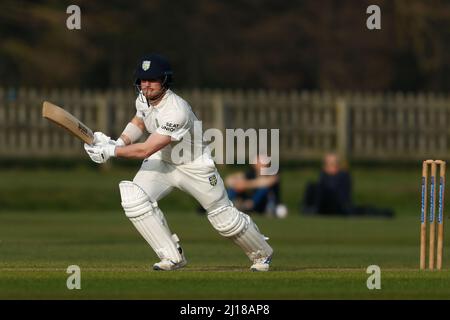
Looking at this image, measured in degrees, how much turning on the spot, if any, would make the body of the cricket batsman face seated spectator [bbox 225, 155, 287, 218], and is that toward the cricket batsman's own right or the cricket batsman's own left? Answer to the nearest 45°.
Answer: approximately 135° to the cricket batsman's own right

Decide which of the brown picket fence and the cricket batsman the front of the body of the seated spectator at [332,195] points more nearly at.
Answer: the cricket batsman

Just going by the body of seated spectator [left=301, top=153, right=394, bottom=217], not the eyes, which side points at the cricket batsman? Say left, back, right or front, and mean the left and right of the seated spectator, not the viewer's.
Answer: front

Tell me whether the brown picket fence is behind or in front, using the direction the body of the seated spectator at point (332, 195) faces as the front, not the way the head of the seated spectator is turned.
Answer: behind

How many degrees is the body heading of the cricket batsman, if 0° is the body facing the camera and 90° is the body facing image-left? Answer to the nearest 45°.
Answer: approximately 45°

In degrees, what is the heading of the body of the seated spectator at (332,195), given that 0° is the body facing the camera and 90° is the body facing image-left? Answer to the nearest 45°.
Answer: approximately 0°

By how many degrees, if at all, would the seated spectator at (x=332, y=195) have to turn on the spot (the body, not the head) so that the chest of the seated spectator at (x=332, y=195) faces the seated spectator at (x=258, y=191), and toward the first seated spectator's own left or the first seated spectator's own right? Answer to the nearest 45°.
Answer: approximately 90° to the first seated spectator's own right

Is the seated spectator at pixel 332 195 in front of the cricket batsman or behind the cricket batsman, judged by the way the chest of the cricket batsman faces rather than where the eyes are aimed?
behind

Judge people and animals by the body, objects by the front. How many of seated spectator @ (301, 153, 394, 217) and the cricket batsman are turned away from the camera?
0
